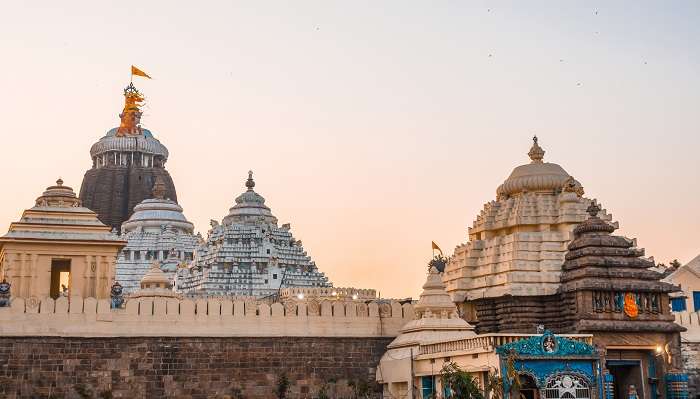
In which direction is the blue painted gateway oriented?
toward the camera

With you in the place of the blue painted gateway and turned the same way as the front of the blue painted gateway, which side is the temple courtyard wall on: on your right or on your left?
on your right

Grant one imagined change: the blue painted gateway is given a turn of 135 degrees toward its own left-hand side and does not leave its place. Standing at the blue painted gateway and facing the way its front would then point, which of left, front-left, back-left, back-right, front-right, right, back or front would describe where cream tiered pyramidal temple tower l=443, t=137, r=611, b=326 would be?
front-left

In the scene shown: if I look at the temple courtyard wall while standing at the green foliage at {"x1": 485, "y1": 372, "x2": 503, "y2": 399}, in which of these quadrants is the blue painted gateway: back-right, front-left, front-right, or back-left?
back-right

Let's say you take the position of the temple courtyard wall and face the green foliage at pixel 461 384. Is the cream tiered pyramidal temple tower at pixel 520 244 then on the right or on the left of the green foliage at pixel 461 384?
left

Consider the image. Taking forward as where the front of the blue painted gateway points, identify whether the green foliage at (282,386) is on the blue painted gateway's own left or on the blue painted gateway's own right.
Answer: on the blue painted gateway's own right

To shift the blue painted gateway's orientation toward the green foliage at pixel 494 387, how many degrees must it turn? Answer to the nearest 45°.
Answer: approximately 45° to its right

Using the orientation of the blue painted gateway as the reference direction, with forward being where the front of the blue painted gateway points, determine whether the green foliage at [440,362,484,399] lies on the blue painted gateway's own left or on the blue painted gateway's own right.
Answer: on the blue painted gateway's own right

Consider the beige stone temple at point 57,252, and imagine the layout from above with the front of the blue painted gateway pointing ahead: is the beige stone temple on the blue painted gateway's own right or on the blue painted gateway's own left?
on the blue painted gateway's own right

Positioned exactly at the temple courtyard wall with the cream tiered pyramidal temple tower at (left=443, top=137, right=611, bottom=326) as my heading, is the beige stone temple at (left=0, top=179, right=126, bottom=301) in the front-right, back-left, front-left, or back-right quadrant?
back-left
